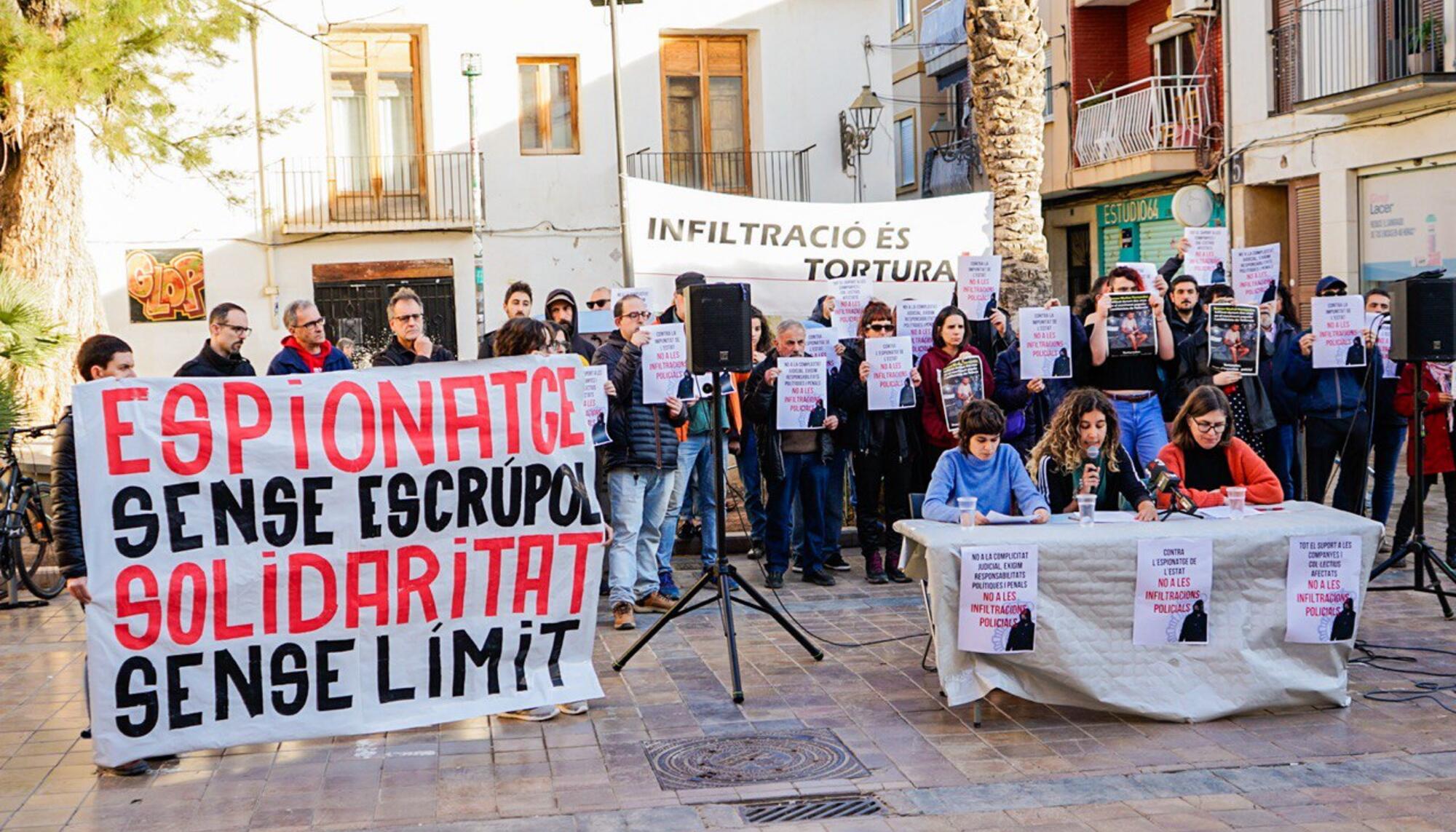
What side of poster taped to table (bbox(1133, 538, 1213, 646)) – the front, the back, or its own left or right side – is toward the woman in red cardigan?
back

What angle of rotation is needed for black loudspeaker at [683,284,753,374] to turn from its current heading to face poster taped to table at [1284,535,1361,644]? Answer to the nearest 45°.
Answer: approximately 90° to its left

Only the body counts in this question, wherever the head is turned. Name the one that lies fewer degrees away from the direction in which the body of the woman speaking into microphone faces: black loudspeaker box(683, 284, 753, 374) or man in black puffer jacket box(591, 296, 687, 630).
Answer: the black loudspeaker

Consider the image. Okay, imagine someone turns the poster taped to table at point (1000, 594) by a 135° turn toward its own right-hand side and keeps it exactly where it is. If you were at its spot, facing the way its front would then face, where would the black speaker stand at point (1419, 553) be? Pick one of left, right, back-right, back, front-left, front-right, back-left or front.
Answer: right

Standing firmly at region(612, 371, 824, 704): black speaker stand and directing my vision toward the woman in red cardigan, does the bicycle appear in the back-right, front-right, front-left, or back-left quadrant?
back-left

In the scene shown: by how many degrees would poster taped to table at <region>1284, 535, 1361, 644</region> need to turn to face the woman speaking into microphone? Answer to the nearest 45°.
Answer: approximately 135° to its right

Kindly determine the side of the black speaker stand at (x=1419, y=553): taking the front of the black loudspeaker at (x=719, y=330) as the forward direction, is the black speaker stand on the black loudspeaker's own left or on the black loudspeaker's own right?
on the black loudspeaker's own left

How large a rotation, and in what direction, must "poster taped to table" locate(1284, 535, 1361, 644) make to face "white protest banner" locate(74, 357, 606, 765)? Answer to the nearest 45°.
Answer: approximately 45° to its right
